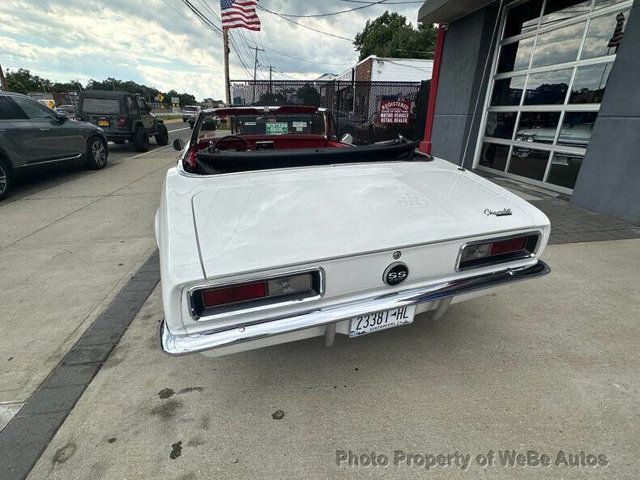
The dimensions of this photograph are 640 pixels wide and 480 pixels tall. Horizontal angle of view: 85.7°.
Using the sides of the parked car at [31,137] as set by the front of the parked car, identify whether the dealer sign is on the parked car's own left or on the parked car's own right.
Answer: on the parked car's own right

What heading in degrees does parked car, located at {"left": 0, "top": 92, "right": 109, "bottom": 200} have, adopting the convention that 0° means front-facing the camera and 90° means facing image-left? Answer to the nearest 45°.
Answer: approximately 225°

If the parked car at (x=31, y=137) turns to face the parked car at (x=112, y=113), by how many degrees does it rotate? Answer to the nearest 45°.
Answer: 0° — it already faces it

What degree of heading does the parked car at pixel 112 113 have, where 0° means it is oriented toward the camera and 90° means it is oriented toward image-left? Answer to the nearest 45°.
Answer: approximately 225°

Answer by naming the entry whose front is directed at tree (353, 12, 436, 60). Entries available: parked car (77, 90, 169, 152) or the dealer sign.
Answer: the parked car

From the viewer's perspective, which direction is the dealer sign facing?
toward the camera

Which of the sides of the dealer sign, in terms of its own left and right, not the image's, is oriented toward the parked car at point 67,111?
right

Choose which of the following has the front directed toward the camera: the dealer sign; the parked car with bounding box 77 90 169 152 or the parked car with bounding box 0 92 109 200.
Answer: the dealer sign

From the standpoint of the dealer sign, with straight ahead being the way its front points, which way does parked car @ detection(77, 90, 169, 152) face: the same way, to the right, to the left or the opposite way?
the opposite way

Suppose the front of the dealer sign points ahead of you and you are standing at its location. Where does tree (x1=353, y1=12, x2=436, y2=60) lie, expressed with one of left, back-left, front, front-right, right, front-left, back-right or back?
back

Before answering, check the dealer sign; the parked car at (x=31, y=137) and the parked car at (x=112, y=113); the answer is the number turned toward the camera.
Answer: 1

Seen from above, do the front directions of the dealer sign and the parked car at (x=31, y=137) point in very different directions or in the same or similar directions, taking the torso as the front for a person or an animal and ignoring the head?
very different directions

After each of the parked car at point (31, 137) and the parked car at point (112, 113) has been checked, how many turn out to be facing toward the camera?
0

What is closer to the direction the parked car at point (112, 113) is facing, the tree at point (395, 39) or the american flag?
the tree

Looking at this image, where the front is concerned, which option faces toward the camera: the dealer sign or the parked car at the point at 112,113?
the dealer sign

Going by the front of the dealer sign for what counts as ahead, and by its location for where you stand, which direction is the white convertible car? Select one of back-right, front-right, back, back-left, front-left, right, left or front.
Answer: front

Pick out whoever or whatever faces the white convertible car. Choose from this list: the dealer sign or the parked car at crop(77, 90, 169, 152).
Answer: the dealer sign

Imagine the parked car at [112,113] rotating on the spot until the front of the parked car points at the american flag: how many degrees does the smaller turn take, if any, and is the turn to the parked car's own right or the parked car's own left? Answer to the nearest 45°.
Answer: approximately 45° to the parked car's own right
